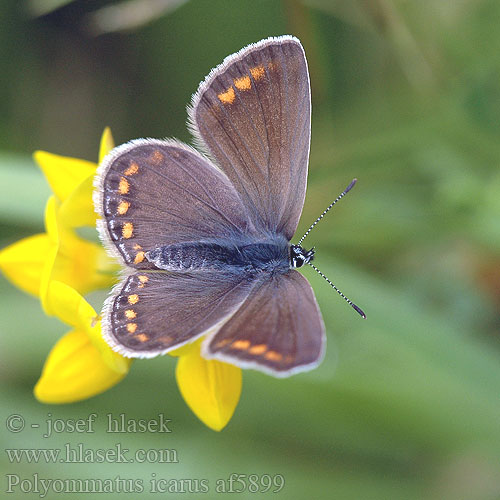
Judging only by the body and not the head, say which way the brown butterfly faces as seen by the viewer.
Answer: to the viewer's right
